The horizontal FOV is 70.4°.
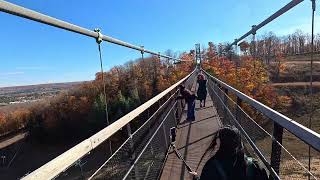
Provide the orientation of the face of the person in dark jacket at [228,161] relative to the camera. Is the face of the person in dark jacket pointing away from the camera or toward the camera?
away from the camera

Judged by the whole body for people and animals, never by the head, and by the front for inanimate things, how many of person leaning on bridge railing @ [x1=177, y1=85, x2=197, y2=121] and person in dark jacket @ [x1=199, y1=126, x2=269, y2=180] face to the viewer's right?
0

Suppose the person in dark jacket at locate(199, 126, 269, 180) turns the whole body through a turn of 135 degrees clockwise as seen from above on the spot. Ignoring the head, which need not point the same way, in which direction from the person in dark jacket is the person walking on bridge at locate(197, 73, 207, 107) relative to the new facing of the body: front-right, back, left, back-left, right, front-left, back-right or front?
left

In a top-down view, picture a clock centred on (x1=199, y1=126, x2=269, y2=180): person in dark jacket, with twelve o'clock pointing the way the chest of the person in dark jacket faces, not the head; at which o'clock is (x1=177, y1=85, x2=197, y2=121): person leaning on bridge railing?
The person leaning on bridge railing is roughly at 1 o'clock from the person in dark jacket.

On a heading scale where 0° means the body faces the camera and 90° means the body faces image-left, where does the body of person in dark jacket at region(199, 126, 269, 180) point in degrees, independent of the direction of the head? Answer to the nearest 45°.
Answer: approximately 135°

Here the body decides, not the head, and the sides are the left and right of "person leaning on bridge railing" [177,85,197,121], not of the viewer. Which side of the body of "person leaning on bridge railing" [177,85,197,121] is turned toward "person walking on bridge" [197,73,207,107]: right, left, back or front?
right
